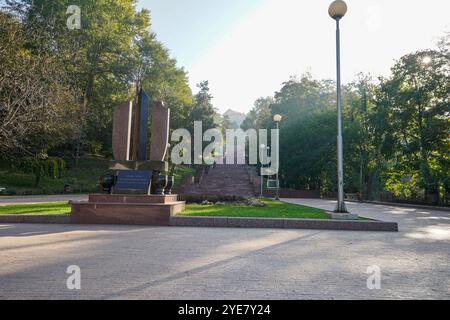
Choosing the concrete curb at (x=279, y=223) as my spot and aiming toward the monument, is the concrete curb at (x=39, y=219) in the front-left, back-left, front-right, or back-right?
front-left

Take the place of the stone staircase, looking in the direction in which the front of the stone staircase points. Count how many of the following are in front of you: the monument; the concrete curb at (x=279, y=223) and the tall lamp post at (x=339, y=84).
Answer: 3

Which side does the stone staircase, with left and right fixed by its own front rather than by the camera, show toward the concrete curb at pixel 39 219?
front

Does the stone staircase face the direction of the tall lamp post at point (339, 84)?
yes

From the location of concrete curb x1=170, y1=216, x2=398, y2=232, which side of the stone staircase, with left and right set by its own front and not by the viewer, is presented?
front

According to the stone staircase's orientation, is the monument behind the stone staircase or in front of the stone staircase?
in front

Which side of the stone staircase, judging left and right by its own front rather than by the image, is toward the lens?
front
